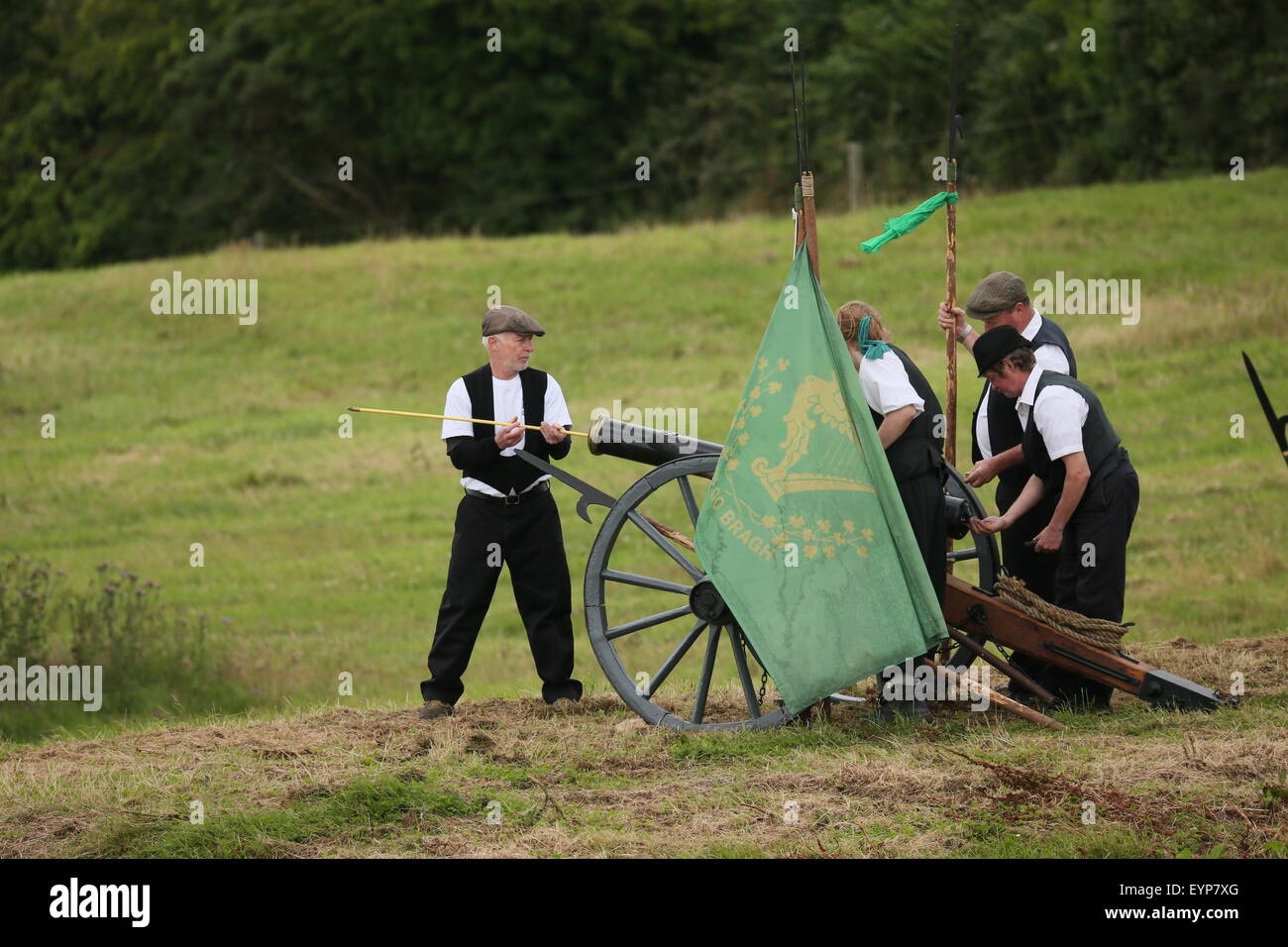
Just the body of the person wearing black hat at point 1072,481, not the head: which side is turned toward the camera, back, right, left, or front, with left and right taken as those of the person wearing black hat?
left

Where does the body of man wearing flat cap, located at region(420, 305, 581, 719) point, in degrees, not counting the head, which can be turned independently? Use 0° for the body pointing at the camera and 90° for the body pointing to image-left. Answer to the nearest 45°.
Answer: approximately 0°

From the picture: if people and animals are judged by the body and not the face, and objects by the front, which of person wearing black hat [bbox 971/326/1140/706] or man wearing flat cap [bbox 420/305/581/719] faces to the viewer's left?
person wearing black hat [bbox 971/326/1140/706]

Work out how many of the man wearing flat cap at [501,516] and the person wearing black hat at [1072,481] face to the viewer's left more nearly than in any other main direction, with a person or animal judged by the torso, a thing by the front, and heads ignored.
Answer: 1

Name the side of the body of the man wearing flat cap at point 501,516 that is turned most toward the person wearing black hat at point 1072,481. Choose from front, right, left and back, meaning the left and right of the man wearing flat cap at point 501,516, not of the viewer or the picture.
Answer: left

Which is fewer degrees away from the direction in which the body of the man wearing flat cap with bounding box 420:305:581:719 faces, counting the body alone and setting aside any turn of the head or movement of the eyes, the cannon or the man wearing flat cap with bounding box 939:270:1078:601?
the cannon

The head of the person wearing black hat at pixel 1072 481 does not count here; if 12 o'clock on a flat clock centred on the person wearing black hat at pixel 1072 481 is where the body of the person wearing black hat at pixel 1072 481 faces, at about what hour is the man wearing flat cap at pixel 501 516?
the man wearing flat cap at pixel 501 516 is roughly at 12 o'clock from the person wearing black hat at pixel 1072 481.

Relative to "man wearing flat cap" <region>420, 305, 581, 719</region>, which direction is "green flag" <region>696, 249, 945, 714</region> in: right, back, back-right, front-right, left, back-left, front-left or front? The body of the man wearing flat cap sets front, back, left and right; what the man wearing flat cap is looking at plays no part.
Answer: front-left

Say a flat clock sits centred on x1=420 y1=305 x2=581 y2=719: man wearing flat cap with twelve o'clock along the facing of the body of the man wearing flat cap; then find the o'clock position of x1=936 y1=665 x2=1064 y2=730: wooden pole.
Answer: The wooden pole is roughly at 10 o'clock from the man wearing flat cap.

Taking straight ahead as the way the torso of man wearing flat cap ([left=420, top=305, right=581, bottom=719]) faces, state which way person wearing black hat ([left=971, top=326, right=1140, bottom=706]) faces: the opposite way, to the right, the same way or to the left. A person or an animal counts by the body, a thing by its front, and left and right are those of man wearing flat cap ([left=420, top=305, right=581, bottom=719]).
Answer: to the right

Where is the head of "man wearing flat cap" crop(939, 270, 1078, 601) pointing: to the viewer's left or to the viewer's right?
to the viewer's left
